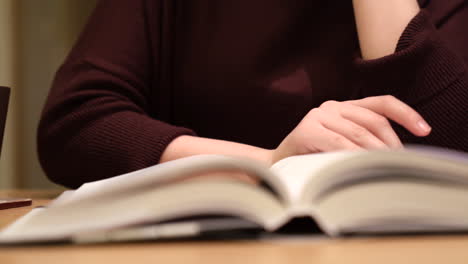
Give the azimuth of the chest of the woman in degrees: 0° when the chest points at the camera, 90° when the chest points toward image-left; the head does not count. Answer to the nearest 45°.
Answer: approximately 0°
